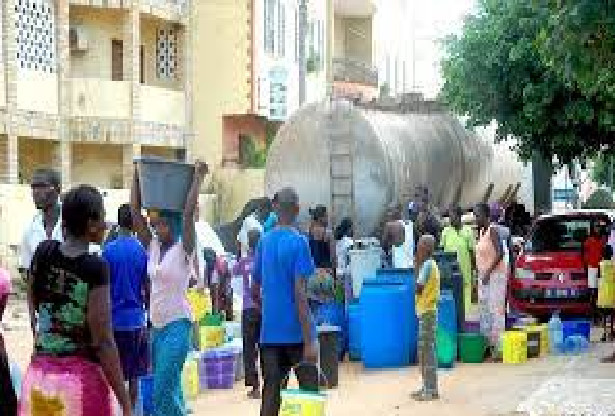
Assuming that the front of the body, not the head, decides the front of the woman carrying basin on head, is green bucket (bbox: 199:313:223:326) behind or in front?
behind

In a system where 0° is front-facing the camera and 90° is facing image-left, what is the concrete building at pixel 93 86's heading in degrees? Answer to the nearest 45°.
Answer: approximately 315°

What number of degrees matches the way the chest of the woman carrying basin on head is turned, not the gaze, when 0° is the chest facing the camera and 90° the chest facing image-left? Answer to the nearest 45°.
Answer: approximately 45°

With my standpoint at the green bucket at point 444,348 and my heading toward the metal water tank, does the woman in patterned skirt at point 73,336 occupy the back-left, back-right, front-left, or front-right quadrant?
back-left

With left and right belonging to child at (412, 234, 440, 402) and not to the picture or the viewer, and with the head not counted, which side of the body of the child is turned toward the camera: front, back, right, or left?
left

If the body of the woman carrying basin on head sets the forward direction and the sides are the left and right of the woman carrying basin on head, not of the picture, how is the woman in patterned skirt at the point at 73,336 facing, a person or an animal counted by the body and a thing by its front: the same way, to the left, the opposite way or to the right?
the opposite way

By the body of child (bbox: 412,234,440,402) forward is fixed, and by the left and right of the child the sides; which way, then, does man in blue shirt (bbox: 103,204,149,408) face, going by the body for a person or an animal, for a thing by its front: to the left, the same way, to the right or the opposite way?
to the right

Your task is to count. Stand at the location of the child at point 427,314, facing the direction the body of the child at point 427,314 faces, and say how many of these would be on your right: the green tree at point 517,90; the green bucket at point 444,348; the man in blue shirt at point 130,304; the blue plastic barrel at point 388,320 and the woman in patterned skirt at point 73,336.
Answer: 3

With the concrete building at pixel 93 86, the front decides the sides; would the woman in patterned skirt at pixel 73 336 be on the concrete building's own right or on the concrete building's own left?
on the concrete building's own right

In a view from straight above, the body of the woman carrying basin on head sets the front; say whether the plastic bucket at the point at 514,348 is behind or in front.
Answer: behind

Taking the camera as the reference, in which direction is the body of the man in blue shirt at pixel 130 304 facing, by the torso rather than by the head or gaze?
away from the camera
